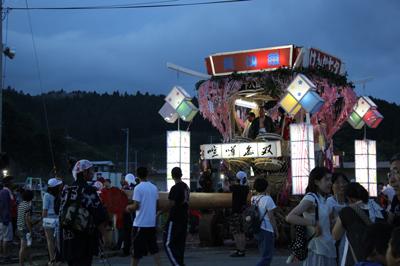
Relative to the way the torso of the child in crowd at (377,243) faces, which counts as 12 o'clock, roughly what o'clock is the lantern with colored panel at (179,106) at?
The lantern with colored panel is roughly at 11 o'clock from the child in crowd.

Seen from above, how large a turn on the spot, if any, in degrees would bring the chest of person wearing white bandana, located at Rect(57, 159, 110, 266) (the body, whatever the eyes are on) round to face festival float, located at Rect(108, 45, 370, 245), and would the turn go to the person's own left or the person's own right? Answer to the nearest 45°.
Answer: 0° — they already face it

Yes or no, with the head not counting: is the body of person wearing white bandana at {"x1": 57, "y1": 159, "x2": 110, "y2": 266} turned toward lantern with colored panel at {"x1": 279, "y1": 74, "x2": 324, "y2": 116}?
yes

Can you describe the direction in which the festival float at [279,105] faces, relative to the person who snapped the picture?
facing the viewer and to the left of the viewer

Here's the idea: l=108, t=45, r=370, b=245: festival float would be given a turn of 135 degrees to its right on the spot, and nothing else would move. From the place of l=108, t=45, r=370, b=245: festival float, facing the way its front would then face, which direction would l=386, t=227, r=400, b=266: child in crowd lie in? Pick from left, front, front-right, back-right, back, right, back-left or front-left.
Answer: back

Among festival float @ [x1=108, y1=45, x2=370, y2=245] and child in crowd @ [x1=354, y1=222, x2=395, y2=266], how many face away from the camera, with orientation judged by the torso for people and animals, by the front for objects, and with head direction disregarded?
1

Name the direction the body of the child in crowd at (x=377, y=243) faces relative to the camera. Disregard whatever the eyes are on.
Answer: away from the camera
